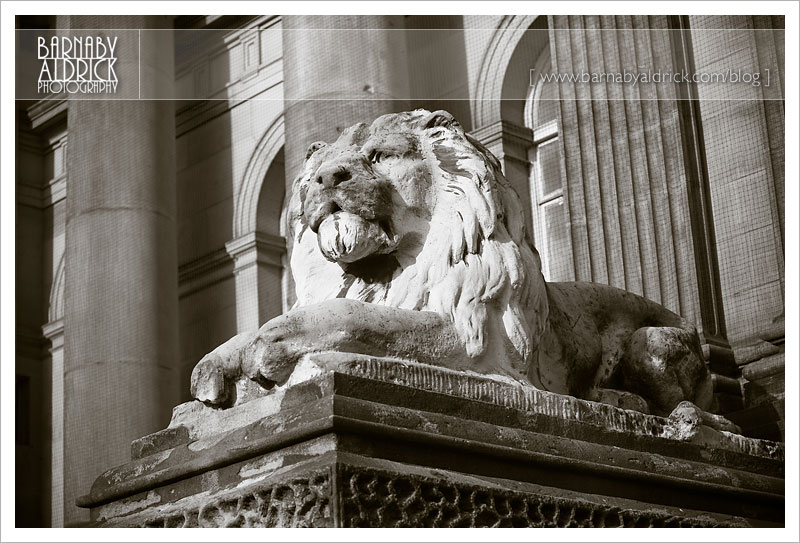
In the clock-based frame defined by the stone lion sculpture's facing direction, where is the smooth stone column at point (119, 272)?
The smooth stone column is roughly at 4 o'clock from the stone lion sculpture.

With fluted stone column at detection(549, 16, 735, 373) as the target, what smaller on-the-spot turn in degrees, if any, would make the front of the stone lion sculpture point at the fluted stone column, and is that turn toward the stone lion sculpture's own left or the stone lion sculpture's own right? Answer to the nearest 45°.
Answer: approximately 135° to the stone lion sculpture's own right

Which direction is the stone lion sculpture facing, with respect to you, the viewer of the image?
facing the viewer and to the left of the viewer

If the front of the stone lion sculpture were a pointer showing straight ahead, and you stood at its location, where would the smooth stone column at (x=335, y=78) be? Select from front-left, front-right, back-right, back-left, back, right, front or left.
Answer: back-right
